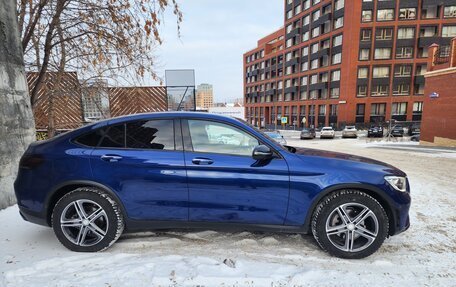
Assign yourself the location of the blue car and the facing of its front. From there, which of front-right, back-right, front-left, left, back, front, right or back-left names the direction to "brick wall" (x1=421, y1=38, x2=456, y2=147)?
front-left

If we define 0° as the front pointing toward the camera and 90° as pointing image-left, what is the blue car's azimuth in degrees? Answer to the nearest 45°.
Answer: approximately 270°

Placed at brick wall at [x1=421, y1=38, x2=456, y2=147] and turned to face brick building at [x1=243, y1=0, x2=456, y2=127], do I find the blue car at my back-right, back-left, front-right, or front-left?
back-left

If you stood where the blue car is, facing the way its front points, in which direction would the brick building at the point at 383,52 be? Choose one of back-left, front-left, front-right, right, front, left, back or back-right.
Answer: front-left

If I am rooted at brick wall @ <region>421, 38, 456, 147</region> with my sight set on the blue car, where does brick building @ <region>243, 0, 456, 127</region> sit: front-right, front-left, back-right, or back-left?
back-right
